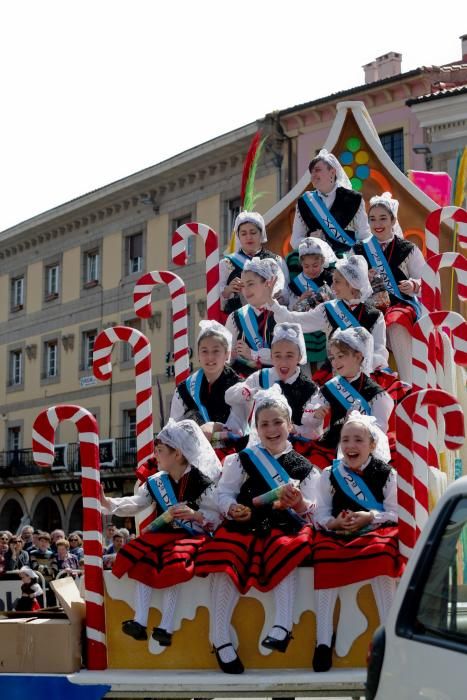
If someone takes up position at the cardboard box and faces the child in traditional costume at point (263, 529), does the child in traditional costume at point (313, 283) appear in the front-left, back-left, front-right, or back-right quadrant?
front-left

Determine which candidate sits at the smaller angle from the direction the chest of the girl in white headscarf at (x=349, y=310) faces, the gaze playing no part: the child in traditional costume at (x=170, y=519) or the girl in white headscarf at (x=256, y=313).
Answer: the child in traditional costume

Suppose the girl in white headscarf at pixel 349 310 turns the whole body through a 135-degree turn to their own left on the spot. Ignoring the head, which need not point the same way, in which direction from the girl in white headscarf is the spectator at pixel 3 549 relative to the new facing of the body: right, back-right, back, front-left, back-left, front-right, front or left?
back-left

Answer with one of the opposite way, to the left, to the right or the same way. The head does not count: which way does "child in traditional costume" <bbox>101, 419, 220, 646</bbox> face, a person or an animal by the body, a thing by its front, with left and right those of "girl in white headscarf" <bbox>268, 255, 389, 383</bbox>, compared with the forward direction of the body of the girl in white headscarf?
the same way

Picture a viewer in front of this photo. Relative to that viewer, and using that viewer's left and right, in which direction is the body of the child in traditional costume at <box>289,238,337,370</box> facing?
facing the viewer and to the left of the viewer

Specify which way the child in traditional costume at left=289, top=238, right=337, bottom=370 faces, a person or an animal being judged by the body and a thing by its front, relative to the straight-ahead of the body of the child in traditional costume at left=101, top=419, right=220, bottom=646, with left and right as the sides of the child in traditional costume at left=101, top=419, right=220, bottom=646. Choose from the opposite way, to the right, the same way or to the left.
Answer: the same way

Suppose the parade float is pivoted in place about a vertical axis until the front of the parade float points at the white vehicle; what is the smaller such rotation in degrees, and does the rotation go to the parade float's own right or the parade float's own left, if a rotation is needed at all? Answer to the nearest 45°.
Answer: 0° — it already faces it

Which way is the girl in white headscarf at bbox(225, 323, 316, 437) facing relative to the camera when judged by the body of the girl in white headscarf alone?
toward the camera

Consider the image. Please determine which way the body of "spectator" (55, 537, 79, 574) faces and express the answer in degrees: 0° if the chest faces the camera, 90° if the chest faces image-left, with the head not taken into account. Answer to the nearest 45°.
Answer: approximately 0°

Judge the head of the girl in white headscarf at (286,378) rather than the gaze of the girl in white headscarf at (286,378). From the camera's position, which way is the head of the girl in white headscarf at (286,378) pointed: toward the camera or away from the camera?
toward the camera

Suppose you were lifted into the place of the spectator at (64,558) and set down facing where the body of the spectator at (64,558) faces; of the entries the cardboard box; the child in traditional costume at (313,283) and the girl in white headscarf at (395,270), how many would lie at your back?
0

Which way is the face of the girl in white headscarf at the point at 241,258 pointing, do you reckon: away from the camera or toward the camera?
toward the camera

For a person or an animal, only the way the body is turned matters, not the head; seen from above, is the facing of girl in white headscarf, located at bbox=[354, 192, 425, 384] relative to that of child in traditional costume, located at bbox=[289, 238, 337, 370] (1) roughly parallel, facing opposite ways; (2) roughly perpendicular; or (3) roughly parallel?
roughly parallel

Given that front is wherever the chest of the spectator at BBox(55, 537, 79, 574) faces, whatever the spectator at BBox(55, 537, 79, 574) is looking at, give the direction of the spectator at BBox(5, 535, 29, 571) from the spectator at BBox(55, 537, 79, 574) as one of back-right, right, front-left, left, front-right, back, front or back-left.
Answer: back-right

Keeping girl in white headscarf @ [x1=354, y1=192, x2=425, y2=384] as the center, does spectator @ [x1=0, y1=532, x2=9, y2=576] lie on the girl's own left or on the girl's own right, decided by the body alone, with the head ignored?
on the girl's own right

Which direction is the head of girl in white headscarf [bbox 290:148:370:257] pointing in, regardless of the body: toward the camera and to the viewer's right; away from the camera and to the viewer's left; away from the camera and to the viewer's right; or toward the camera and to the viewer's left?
toward the camera and to the viewer's left

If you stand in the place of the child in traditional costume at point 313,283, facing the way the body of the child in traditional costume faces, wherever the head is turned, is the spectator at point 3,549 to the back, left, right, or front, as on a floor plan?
back
